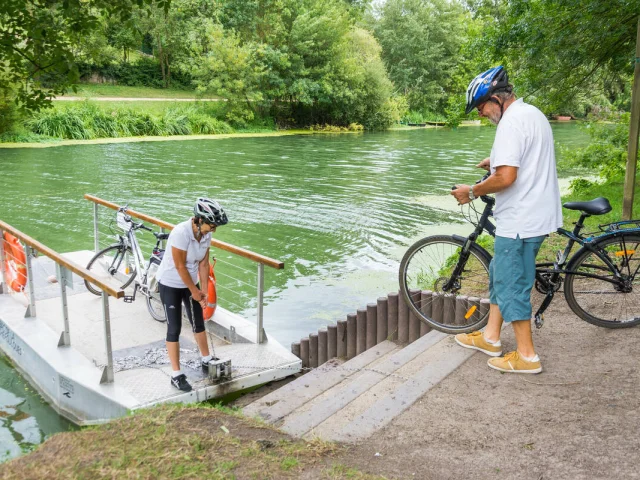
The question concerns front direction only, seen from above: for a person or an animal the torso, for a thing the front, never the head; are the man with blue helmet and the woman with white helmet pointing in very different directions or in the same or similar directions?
very different directions

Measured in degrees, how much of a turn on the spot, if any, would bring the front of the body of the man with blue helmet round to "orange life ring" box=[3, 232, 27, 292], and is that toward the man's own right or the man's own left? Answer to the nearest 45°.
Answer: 0° — they already face it

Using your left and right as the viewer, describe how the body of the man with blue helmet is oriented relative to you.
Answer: facing to the left of the viewer

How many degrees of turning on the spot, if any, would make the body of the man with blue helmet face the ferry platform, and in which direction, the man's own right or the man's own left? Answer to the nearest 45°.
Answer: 0° — they already face it

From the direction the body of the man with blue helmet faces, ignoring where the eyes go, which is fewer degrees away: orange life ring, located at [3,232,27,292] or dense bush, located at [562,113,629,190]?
the orange life ring

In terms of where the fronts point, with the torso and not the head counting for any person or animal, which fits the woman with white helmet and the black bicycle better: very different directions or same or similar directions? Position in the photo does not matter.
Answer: very different directions

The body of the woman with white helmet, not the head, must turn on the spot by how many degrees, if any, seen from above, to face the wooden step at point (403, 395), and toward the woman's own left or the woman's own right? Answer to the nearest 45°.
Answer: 0° — they already face it

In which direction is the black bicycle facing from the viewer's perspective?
to the viewer's left

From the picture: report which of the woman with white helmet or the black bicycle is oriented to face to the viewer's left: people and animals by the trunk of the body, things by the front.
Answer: the black bicycle

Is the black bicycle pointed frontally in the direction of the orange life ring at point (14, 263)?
yes

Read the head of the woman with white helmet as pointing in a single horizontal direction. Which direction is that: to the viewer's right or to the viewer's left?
to the viewer's right
